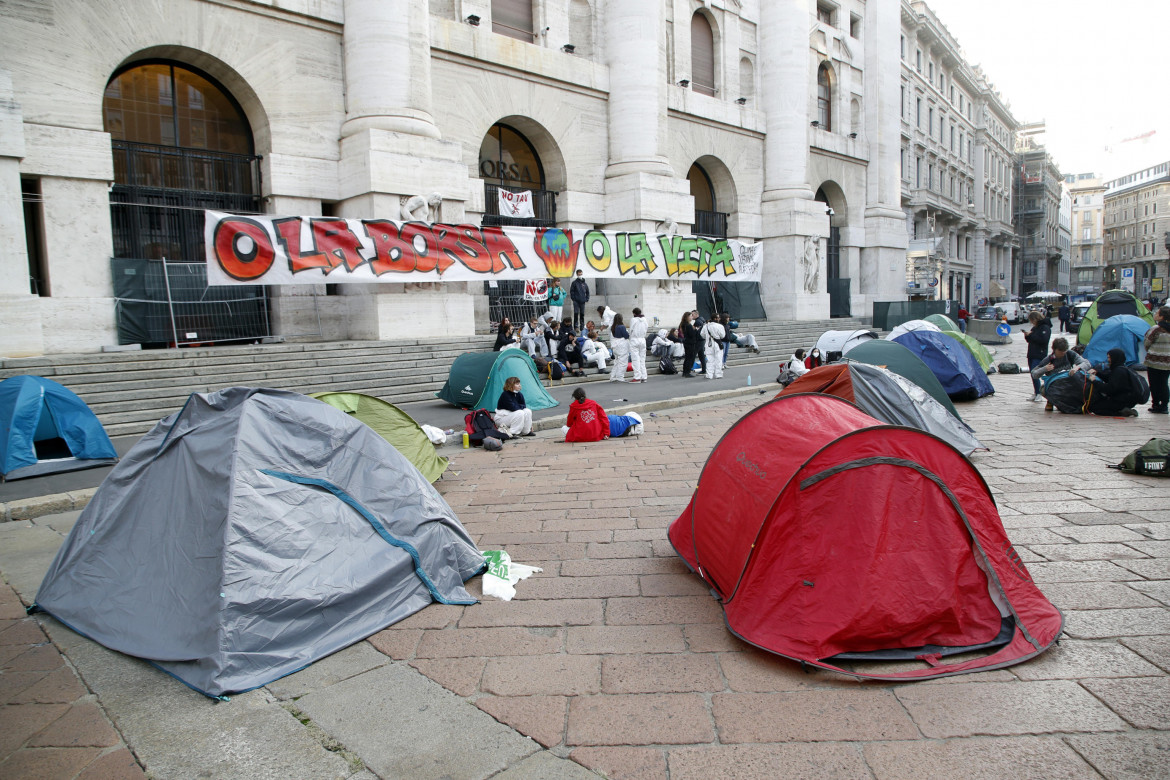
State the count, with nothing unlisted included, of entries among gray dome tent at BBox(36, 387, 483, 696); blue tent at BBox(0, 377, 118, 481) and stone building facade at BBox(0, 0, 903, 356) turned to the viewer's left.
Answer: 0

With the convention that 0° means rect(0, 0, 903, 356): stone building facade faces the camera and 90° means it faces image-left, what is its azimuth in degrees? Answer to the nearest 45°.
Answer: approximately 315°

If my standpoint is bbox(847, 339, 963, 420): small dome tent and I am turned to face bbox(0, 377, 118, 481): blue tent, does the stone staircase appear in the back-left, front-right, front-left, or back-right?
front-right

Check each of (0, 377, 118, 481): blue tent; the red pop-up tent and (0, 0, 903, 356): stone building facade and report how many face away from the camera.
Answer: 0

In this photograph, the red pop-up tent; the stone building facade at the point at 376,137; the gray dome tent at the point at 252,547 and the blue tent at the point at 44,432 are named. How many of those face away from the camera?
0

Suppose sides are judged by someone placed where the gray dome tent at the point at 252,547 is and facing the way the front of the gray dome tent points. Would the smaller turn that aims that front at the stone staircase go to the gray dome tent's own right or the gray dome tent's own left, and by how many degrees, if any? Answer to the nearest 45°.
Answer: approximately 135° to the gray dome tent's own left

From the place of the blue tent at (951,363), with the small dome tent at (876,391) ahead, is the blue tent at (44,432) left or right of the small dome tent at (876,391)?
right

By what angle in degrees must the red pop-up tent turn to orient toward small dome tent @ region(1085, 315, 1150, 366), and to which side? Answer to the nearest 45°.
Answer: approximately 135° to its left
